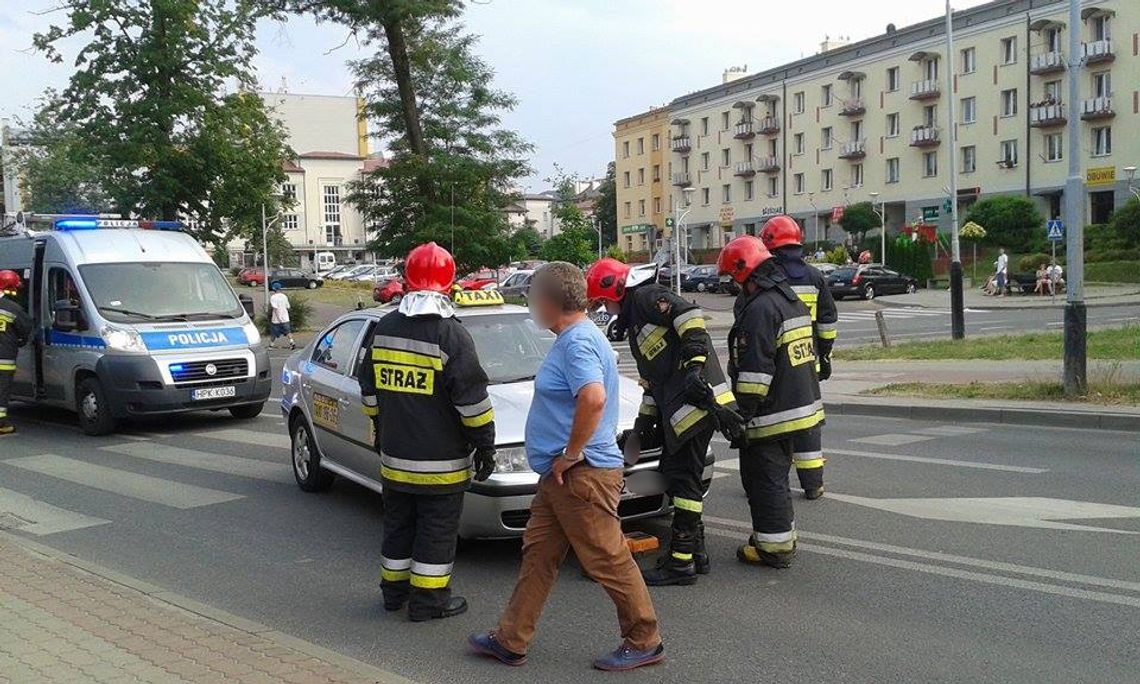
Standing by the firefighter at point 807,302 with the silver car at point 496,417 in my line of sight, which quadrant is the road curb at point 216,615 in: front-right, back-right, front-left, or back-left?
front-left

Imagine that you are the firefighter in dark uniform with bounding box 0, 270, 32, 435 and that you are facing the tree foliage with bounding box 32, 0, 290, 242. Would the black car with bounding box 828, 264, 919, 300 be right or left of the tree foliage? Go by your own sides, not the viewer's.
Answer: right

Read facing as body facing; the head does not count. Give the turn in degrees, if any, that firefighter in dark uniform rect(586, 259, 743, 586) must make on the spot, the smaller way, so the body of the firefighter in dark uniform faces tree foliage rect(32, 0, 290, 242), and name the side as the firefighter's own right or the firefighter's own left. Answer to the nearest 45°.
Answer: approximately 90° to the firefighter's own right

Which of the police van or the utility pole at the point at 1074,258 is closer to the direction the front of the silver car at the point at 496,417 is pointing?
the utility pole

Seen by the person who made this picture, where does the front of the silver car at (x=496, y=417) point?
facing the viewer and to the right of the viewer

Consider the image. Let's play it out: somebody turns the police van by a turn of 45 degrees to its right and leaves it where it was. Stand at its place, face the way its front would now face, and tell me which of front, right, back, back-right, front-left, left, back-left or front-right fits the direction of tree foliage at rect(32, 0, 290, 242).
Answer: back

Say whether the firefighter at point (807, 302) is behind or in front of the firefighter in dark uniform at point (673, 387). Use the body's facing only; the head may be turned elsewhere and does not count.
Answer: behind

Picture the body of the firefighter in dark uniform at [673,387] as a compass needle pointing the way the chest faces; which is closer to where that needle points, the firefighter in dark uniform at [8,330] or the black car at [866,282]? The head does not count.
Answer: the firefighter in dark uniform

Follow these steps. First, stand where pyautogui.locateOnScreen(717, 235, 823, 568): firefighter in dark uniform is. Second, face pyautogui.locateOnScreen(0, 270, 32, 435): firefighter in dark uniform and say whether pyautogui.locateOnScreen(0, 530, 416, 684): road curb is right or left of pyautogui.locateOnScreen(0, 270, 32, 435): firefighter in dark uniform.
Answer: left

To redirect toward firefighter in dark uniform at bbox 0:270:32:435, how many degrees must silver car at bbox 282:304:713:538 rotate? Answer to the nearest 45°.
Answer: approximately 180°

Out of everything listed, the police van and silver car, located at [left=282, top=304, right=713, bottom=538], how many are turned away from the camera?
0

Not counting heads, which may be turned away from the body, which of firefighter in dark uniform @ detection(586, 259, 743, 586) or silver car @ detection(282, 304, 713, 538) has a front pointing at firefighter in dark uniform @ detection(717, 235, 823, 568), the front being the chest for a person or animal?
the silver car

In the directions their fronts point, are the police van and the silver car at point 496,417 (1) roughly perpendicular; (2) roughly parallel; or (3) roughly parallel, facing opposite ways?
roughly parallel

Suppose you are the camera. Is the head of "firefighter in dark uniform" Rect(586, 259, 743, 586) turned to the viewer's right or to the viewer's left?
to the viewer's left

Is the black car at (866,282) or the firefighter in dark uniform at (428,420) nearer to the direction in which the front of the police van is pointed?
the firefighter in dark uniform

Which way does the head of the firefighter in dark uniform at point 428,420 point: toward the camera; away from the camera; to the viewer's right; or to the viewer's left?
away from the camera

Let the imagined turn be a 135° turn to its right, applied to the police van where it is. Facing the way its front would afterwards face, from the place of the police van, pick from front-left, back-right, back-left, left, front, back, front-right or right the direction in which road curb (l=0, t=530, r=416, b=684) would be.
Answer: left

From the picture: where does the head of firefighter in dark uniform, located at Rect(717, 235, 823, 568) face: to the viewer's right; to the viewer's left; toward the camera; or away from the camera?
to the viewer's left

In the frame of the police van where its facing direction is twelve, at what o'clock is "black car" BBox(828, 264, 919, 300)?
The black car is roughly at 9 o'clock from the police van.

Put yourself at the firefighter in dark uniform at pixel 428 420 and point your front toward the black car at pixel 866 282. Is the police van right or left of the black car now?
left
